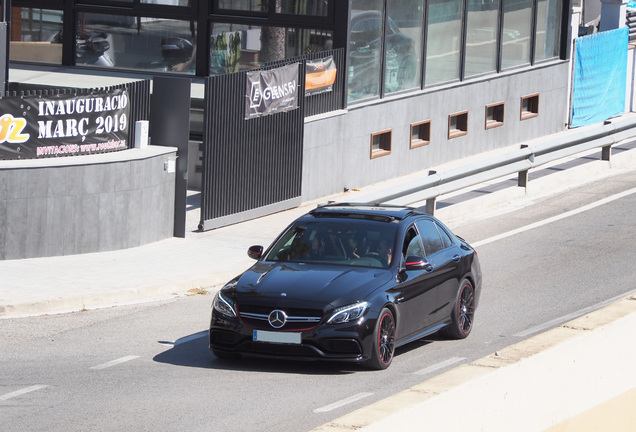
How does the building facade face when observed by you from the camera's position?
facing the viewer and to the right of the viewer

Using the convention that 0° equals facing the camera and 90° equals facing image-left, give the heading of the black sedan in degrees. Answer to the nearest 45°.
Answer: approximately 45°

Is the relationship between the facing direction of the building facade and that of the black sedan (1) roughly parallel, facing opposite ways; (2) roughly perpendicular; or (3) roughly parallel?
roughly perpendicular

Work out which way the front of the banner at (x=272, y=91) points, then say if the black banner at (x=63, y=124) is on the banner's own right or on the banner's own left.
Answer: on the banner's own right

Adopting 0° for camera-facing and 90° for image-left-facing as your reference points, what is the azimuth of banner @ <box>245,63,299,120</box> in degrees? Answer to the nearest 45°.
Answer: approximately 315°

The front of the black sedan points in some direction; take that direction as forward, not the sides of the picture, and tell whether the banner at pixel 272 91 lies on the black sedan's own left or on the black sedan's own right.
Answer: on the black sedan's own right

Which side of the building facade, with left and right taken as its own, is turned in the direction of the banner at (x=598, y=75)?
left

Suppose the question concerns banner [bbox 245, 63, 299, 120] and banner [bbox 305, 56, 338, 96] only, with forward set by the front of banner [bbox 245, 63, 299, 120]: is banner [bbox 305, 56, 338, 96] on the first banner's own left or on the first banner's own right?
on the first banner's own left

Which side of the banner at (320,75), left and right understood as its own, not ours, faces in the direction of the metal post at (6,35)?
right

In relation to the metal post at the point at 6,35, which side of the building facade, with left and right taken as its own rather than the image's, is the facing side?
right

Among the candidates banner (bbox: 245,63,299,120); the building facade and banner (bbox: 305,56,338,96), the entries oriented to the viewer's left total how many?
0

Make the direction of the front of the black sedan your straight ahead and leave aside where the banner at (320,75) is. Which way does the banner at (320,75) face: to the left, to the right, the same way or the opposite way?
to the left

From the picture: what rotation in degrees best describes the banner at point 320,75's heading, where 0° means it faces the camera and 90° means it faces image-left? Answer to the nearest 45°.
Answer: approximately 315°

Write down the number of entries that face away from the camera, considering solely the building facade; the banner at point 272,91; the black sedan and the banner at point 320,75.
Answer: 0
